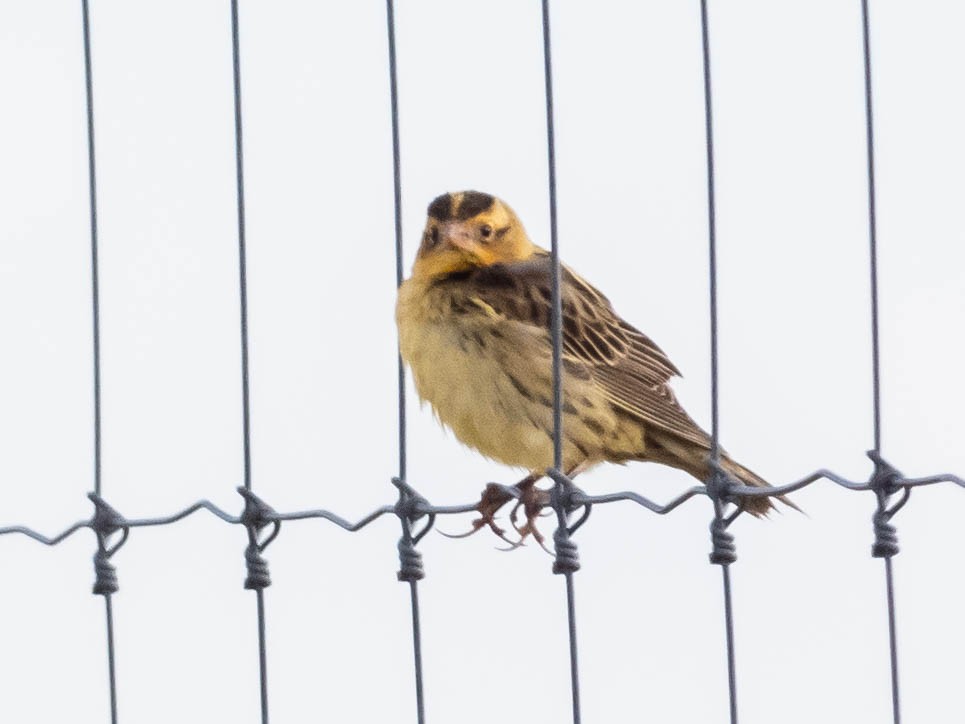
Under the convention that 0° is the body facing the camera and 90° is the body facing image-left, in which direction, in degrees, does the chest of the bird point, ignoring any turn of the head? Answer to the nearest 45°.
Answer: approximately 45°
